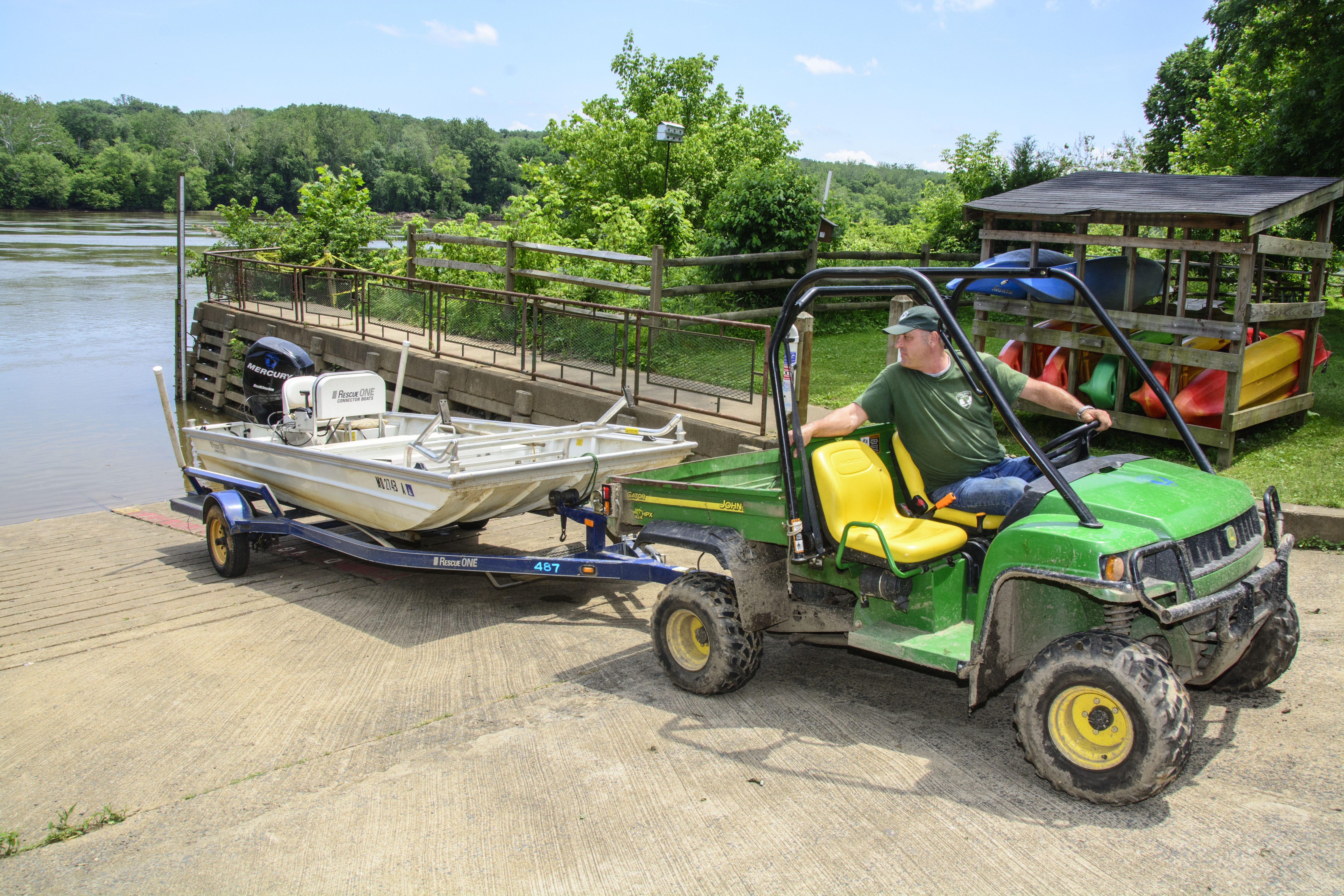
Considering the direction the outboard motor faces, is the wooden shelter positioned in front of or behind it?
in front

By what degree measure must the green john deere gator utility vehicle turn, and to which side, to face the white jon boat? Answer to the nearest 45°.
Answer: approximately 180°

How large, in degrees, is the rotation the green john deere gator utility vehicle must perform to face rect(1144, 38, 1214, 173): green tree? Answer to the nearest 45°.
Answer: approximately 135° to its left

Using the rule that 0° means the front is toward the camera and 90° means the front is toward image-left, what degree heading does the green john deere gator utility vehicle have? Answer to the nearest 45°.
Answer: approximately 315°

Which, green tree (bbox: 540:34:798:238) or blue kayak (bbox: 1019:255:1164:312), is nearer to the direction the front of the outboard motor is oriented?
the blue kayak

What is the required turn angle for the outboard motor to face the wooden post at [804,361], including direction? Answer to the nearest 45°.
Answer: approximately 45° to its left

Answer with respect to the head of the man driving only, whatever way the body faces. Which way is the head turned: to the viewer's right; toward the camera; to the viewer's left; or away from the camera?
to the viewer's left

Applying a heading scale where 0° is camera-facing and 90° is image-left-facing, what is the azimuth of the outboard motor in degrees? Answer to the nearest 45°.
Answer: approximately 270°

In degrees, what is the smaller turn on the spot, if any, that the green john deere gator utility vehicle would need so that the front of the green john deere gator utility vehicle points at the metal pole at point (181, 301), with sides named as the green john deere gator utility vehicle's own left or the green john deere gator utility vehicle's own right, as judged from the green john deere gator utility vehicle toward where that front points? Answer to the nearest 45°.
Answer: approximately 180°
